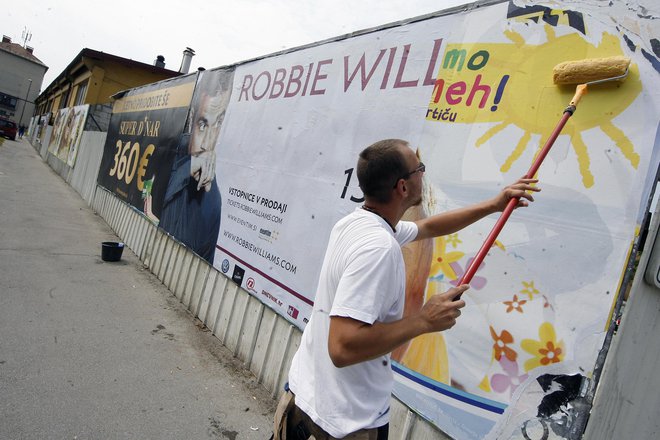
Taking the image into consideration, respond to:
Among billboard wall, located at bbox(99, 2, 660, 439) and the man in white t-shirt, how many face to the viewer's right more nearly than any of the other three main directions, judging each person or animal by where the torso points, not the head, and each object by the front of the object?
1

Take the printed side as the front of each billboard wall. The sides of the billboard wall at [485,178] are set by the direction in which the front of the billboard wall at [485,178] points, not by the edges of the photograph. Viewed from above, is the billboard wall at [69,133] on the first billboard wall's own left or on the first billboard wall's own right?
on the first billboard wall's own right

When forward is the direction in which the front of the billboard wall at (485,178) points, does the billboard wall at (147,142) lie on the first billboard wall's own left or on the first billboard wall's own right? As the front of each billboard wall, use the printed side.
on the first billboard wall's own right

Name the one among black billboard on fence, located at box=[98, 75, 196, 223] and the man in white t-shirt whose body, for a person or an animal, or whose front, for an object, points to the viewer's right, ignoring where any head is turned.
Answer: the man in white t-shirt

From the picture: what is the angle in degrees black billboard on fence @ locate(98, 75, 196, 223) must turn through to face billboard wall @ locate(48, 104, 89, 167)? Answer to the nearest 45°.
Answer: approximately 135° to its right

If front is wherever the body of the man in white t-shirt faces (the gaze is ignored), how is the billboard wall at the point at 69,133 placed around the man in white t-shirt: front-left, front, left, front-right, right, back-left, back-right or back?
back-left

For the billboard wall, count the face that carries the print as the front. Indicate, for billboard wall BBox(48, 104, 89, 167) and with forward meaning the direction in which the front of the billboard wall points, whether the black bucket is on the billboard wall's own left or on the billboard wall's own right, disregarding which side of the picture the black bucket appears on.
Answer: on the billboard wall's own left

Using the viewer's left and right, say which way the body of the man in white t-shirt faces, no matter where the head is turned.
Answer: facing to the right of the viewer

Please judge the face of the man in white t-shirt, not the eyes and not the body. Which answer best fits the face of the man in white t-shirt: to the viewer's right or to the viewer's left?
to the viewer's right

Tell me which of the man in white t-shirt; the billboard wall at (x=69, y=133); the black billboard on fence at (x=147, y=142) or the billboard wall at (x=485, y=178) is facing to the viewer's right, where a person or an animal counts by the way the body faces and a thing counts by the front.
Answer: the man in white t-shirt

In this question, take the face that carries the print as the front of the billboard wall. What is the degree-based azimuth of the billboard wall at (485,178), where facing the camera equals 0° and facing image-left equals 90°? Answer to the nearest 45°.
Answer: approximately 45°
